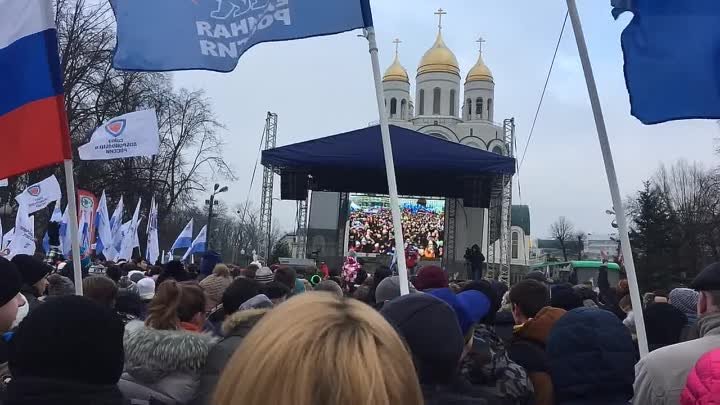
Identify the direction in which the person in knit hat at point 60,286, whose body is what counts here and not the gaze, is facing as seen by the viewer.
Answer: away from the camera

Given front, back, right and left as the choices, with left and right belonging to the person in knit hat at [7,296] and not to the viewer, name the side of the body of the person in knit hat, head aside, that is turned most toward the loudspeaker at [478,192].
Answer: front

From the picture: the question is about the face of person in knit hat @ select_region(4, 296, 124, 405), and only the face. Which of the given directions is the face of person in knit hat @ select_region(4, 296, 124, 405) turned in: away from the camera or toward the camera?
away from the camera

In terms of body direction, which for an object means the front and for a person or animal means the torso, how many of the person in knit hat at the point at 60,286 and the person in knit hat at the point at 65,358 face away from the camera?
2

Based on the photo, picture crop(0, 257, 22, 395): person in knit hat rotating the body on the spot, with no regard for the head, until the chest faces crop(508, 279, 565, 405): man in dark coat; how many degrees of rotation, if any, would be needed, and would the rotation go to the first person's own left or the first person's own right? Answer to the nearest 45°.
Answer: approximately 45° to the first person's own right

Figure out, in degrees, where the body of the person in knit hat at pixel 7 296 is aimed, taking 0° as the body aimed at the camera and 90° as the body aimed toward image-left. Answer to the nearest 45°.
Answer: approximately 225°

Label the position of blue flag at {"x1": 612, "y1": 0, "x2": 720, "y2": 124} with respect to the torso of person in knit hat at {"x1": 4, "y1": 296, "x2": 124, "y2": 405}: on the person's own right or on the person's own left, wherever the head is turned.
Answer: on the person's own right

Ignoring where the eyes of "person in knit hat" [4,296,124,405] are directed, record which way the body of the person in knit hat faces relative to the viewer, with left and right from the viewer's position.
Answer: facing away from the viewer

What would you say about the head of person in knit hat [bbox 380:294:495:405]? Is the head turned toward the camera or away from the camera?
away from the camera
